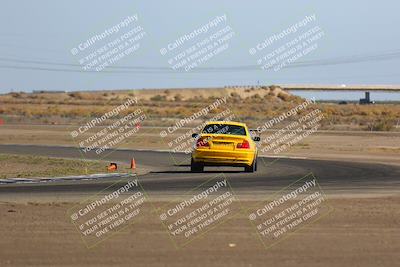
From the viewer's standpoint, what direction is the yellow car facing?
away from the camera
